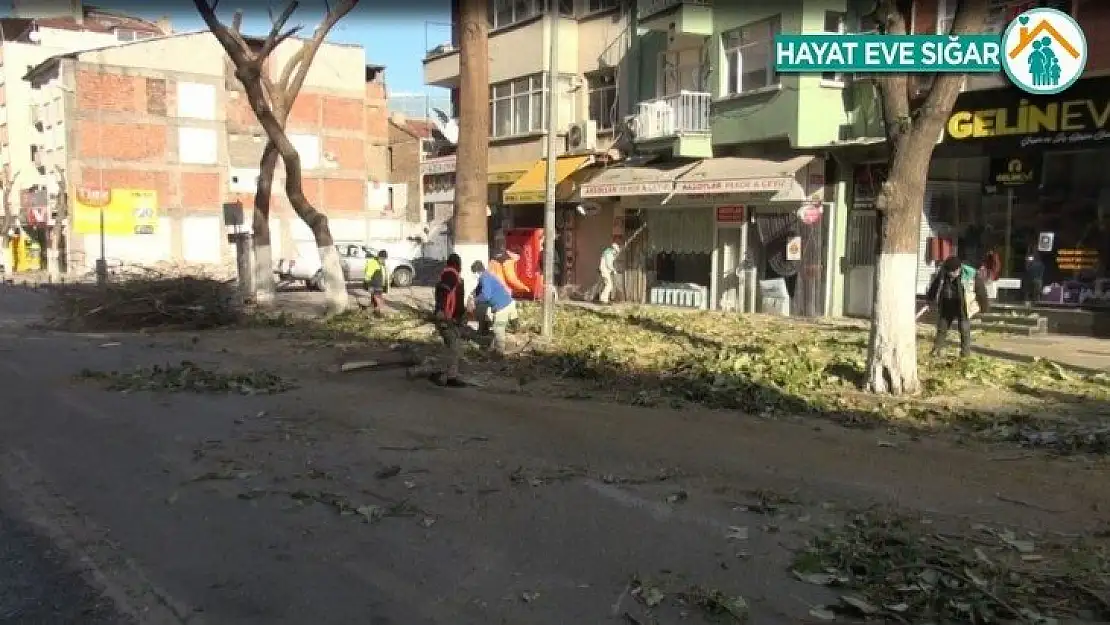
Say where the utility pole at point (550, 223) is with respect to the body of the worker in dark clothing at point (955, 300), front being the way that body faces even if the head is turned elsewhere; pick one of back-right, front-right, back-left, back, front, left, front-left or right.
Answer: right

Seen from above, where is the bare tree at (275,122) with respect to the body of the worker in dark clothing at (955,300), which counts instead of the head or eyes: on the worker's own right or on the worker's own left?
on the worker's own right

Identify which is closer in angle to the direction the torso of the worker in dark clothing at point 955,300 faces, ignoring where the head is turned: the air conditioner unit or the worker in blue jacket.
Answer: the worker in blue jacket

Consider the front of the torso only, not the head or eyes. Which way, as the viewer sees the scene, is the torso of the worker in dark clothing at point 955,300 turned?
toward the camera

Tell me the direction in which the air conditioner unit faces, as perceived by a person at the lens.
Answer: facing the viewer and to the left of the viewer

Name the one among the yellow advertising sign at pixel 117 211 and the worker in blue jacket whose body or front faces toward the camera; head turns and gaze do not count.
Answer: the yellow advertising sign

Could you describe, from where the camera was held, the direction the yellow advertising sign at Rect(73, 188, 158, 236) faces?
facing the viewer

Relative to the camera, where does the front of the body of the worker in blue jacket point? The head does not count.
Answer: to the viewer's left

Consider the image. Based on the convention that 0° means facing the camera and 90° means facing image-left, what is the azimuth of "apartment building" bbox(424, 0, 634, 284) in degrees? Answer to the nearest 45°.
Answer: approximately 45°

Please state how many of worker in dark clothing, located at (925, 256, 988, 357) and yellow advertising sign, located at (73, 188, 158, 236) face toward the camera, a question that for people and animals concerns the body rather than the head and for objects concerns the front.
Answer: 2

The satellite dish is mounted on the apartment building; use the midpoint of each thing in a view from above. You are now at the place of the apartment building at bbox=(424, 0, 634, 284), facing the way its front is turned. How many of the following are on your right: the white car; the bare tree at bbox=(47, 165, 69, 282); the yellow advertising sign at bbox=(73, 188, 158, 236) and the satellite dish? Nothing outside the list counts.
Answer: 4

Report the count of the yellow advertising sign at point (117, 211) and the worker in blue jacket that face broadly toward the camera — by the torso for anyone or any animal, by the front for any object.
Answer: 1

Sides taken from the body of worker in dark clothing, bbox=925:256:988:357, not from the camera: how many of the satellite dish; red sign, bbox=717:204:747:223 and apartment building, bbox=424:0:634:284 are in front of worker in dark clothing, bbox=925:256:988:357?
0

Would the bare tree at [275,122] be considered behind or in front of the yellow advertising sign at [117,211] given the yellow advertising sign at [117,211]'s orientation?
in front

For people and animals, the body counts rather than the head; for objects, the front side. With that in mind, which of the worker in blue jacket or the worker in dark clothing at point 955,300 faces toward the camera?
the worker in dark clothing

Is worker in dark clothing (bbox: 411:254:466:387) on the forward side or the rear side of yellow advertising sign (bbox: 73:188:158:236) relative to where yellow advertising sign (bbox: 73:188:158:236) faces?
on the forward side

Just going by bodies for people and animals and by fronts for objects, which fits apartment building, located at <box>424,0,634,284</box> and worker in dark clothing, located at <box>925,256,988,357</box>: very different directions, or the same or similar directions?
same or similar directions
